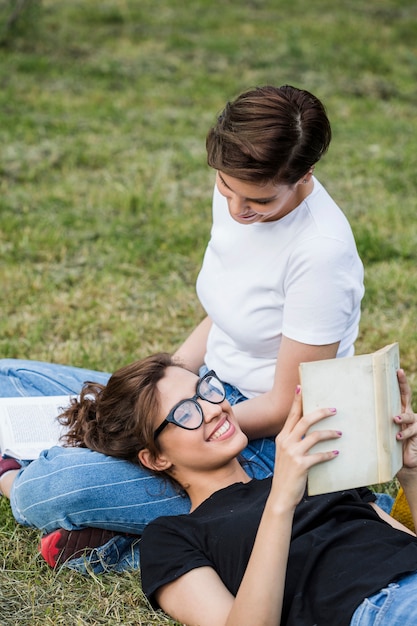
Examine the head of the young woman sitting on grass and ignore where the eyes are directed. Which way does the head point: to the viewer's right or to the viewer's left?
to the viewer's left

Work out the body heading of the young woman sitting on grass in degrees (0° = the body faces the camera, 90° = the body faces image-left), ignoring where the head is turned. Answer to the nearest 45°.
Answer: approximately 45°
